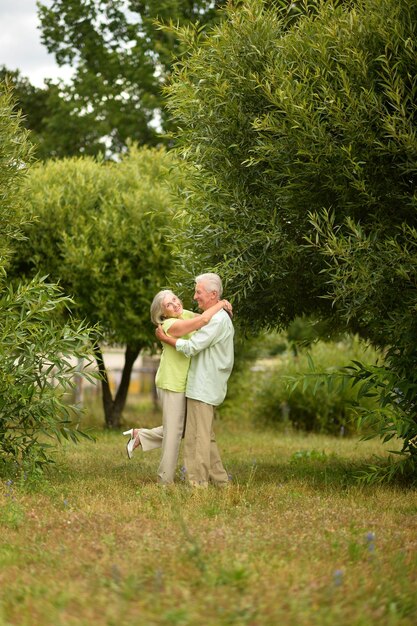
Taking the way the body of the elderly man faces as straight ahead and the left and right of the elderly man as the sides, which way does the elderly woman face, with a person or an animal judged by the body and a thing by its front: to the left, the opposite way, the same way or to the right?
the opposite way

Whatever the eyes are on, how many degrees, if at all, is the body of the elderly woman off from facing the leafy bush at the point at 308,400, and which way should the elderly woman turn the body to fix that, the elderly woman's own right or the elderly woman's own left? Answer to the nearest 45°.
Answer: approximately 90° to the elderly woman's own left

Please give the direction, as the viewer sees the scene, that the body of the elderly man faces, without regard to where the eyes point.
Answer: to the viewer's left

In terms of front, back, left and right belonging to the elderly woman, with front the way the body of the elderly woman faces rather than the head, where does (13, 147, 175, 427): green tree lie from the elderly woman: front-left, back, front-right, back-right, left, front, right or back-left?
left

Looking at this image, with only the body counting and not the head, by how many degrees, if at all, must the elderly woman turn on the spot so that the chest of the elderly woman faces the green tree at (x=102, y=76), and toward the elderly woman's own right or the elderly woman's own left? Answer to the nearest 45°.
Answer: approximately 90° to the elderly woman's own left

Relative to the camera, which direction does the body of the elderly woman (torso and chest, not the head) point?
to the viewer's right

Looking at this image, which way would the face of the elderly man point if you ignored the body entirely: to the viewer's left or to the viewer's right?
to the viewer's left

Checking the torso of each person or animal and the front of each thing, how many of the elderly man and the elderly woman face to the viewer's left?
1

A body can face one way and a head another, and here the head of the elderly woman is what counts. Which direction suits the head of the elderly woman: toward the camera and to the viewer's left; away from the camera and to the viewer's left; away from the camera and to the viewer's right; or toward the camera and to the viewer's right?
toward the camera and to the viewer's right

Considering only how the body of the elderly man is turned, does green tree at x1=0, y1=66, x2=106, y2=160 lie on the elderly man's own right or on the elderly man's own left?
on the elderly man's own right

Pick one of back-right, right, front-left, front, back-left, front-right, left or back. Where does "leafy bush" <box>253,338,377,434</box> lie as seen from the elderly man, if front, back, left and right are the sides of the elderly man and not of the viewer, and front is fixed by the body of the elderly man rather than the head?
right

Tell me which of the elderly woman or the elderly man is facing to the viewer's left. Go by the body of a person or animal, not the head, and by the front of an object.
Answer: the elderly man
